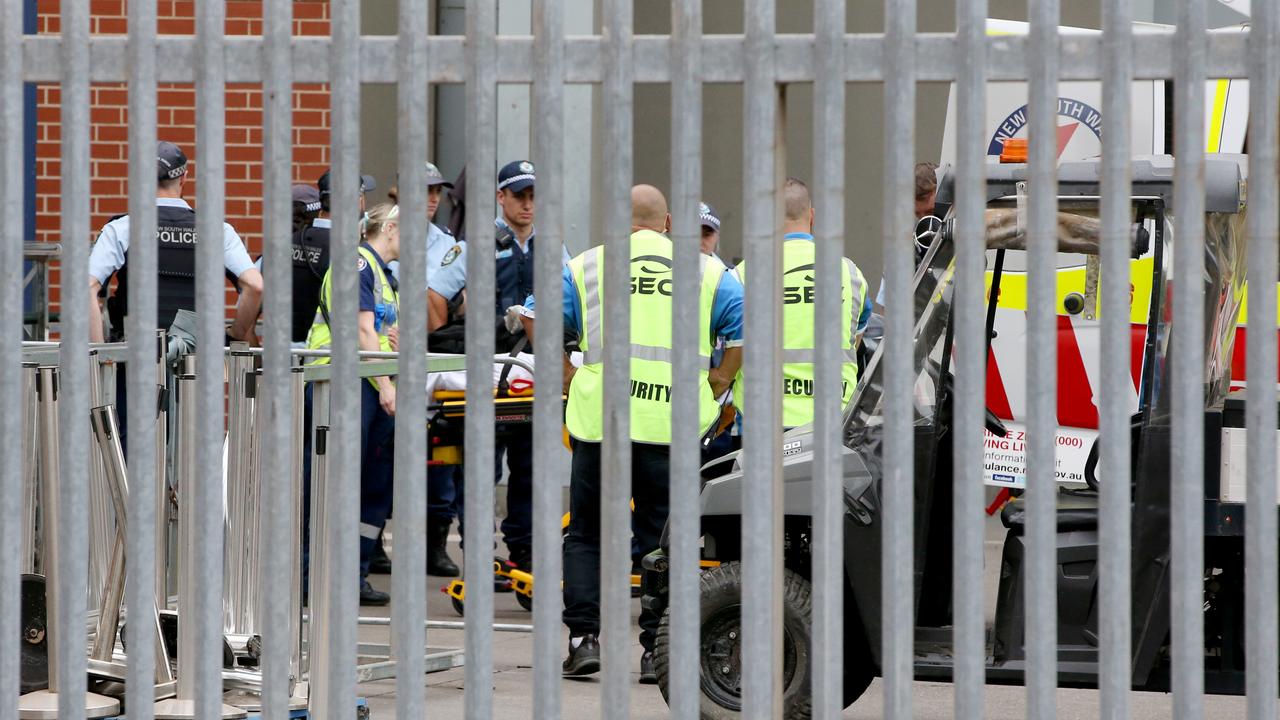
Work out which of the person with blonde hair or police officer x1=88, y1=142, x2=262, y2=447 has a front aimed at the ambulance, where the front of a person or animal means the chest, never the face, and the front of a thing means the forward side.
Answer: the person with blonde hair

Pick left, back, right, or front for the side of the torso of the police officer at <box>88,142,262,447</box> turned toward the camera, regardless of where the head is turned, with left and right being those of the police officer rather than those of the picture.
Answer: back

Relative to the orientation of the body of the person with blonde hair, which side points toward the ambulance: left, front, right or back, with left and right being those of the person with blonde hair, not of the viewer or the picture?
front

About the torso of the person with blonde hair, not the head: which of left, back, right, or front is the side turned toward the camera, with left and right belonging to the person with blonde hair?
right

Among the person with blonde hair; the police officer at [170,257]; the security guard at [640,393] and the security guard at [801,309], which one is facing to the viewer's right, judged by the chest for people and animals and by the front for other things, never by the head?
the person with blonde hair

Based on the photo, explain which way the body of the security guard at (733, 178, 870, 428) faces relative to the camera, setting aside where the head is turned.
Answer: away from the camera

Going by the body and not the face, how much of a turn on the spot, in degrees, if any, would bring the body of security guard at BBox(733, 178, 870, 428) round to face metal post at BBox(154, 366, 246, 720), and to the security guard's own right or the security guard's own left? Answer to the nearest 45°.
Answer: approximately 135° to the security guard's own left

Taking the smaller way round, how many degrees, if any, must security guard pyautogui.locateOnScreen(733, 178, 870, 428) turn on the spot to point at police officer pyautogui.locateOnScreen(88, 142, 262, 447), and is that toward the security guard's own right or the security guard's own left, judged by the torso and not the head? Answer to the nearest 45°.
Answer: approximately 90° to the security guard's own left

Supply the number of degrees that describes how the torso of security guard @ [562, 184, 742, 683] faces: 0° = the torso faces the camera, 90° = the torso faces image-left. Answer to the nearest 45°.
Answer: approximately 180°

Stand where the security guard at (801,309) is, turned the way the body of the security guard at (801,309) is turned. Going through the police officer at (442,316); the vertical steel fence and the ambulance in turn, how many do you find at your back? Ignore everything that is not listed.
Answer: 1

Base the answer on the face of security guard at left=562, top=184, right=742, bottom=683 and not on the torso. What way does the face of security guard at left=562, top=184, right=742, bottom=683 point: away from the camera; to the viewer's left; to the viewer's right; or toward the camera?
away from the camera

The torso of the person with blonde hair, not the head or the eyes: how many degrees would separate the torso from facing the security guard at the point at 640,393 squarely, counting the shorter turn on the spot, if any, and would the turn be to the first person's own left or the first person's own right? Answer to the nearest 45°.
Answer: approximately 45° to the first person's own right
